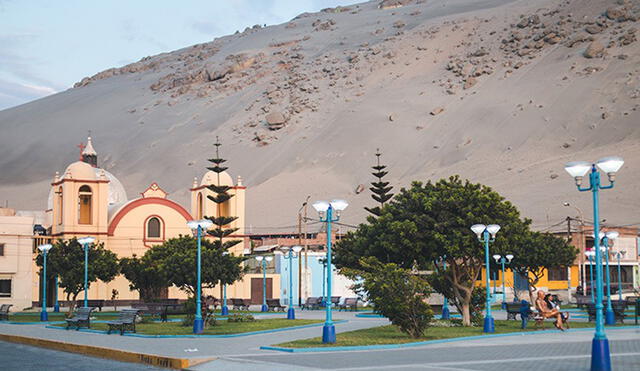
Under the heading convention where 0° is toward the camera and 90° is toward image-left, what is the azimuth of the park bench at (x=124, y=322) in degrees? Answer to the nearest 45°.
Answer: approximately 45°

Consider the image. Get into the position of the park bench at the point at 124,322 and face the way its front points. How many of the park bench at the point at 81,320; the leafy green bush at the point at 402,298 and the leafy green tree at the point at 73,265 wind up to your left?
1

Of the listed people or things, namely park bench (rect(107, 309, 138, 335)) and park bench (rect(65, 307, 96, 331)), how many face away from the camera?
0

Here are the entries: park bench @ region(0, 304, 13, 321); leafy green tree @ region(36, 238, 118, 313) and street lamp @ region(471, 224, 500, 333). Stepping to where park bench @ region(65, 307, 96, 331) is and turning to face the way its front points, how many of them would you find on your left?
1

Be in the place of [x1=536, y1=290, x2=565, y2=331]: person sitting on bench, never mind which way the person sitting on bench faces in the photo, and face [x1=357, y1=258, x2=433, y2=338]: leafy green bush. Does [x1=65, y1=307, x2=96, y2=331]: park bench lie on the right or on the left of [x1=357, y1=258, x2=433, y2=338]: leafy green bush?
right

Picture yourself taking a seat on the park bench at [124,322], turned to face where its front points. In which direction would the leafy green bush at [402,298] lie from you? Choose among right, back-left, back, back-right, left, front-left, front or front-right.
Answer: left

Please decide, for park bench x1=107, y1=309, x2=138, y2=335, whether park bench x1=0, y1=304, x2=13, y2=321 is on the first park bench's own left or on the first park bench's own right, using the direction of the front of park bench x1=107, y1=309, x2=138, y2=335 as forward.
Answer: on the first park bench's own right

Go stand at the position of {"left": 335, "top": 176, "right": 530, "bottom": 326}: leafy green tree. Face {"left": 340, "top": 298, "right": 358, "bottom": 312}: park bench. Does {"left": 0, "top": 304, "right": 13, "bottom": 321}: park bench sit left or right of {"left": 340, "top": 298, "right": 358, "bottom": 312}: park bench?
left

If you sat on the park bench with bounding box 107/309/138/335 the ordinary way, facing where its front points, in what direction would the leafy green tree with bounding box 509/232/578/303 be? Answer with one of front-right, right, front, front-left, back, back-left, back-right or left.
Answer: back

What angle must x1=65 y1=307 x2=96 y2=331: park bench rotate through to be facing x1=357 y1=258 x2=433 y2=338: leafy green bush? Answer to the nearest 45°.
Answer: approximately 90° to its left

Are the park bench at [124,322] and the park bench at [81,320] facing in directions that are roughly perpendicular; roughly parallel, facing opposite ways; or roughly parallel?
roughly parallel

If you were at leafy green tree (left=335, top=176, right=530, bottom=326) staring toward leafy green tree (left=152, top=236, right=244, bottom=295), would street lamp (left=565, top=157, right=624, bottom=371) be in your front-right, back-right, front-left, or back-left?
back-left

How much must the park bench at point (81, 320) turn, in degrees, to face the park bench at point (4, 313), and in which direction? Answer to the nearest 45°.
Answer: approximately 135° to its right
